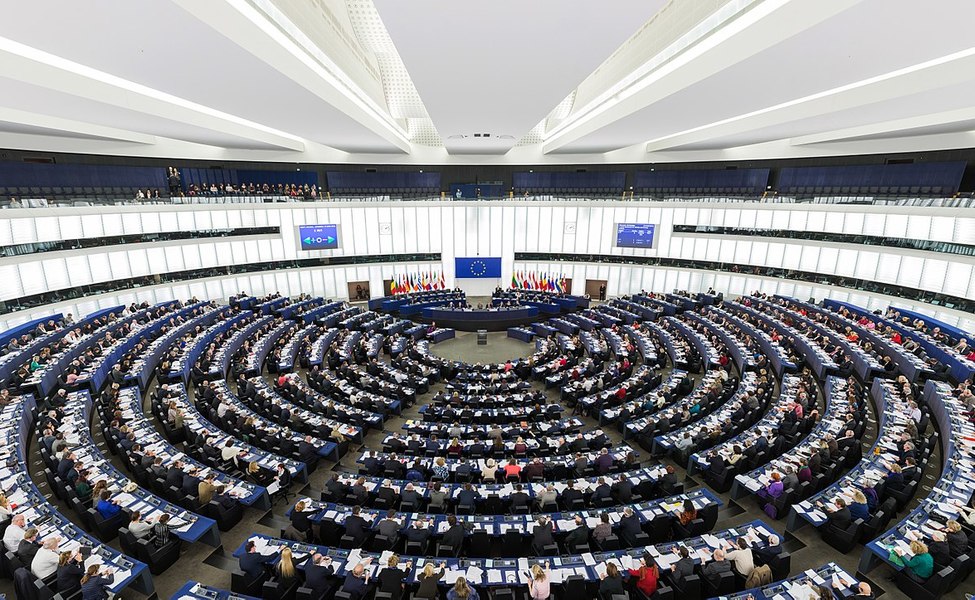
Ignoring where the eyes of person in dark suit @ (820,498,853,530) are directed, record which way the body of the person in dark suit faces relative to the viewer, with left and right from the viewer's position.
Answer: facing away from the viewer and to the left of the viewer

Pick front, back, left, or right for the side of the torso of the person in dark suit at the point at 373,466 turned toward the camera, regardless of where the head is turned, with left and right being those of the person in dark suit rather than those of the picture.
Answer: back

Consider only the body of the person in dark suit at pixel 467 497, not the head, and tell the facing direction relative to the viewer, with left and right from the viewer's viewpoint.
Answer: facing away from the viewer

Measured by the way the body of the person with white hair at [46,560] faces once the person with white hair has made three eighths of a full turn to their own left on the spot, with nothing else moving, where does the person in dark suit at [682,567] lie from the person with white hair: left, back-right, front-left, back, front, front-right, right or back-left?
back-left

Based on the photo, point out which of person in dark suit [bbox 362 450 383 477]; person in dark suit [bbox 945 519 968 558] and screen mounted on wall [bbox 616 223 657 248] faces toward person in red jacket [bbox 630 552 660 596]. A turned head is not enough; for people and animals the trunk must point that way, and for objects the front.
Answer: the screen mounted on wall

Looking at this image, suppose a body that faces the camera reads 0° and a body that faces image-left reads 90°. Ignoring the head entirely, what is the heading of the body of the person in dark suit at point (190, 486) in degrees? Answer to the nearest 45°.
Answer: approximately 225°

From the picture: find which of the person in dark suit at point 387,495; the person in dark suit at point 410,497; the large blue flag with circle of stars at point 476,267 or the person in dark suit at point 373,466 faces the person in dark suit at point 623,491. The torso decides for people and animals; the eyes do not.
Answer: the large blue flag with circle of stars

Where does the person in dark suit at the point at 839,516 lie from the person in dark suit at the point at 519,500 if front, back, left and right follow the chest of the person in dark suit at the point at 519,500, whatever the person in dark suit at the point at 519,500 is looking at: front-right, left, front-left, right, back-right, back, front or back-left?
right

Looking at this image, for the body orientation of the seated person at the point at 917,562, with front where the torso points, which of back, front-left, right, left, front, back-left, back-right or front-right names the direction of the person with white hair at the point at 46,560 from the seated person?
left

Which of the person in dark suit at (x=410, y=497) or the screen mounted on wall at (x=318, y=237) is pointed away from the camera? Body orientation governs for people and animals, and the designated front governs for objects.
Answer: the person in dark suit

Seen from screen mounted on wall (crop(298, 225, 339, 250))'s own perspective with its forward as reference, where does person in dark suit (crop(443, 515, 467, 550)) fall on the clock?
The person in dark suit is roughly at 12 o'clock from the screen mounted on wall.

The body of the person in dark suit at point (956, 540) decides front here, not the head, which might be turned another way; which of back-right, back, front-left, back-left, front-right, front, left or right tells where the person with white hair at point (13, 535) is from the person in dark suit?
left

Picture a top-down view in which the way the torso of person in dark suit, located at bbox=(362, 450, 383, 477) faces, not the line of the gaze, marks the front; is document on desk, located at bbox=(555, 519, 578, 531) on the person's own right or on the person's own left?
on the person's own right

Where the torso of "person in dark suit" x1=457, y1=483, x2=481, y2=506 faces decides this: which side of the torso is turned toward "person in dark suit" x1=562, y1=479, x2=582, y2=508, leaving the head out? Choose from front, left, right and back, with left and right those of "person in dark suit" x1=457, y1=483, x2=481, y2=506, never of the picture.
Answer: right

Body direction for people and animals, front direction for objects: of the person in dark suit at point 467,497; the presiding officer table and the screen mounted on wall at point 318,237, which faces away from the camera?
the person in dark suit

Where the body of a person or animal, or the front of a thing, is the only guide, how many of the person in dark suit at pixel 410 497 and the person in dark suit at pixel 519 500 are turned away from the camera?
2

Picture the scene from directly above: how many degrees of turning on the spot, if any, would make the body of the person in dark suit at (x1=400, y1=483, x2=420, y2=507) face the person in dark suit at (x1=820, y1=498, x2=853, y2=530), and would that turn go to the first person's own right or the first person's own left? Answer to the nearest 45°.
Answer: approximately 90° to the first person's own right

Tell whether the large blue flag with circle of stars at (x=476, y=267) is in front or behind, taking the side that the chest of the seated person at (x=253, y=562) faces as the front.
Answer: in front

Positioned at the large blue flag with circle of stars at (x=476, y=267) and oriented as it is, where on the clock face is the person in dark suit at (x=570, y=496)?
The person in dark suit is roughly at 12 o'clock from the large blue flag with circle of stars.

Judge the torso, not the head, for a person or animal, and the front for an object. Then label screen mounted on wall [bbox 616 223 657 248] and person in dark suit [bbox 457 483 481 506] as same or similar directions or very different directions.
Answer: very different directions
